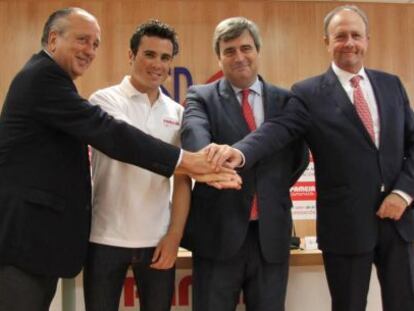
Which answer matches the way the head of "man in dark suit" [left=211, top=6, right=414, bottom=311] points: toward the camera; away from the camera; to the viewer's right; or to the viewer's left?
toward the camera

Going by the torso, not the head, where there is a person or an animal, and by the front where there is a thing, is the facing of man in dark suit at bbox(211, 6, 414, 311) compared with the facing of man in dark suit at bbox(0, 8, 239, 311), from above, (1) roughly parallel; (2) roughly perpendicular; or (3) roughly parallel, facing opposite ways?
roughly perpendicular

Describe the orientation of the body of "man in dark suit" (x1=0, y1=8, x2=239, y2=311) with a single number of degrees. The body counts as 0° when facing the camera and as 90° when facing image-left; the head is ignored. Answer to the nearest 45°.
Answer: approximately 270°

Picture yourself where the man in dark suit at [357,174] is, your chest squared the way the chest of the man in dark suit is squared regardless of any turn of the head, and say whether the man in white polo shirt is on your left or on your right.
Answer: on your right

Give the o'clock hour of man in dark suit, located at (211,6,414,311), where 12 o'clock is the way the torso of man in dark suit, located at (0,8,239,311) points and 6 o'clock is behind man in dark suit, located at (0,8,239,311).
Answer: man in dark suit, located at (211,6,414,311) is roughly at 12 o'clock from man in dark suit, located at (0,8,239,311).

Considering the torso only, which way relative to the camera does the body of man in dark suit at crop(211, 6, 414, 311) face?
toward the camera

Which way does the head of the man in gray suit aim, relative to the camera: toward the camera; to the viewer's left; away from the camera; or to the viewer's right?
toward the camera

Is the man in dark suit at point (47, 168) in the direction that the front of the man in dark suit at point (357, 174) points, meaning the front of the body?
no

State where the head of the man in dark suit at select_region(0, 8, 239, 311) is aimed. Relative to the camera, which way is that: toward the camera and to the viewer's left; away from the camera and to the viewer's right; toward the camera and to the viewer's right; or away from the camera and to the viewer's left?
toward the camera and to the viewer's right
